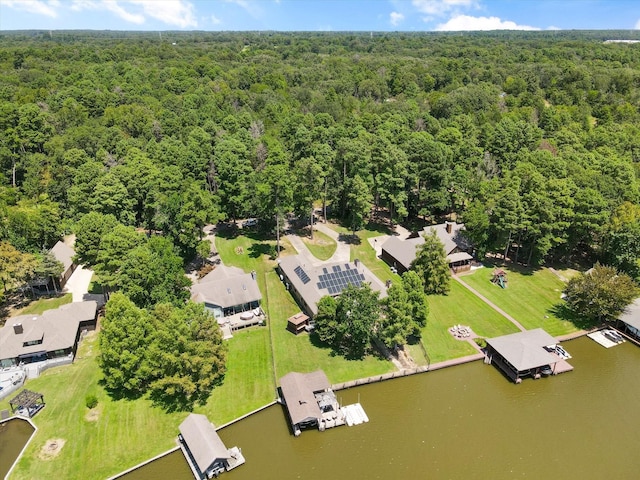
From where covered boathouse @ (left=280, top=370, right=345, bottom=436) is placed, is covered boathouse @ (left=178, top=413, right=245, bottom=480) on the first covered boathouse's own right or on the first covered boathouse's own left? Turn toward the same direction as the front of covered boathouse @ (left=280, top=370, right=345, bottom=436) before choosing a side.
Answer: on the first covered boathouse's own right

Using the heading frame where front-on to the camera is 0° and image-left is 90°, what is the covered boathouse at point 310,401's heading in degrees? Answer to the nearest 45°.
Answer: approximately 0°

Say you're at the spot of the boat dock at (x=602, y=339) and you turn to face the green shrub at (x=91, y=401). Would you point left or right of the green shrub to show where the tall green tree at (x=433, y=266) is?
right

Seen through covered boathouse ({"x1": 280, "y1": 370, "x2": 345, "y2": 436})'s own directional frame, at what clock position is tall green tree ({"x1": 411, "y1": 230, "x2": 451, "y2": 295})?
The tall green tree is roughly at 7 o'clock from the covered boathouse.

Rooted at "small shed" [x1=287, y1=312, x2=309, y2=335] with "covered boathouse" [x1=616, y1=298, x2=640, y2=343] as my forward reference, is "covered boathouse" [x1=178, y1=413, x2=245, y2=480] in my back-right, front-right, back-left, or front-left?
back-right

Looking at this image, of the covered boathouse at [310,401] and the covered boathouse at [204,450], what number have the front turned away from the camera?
0

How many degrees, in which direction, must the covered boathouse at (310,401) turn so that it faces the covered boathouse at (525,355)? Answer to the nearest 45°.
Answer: approximately 90° to its left

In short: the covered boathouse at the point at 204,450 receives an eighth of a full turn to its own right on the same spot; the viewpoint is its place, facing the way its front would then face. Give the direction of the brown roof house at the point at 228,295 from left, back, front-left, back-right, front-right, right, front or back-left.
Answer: back

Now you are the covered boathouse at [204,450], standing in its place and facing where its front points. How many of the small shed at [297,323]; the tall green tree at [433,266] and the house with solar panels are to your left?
3

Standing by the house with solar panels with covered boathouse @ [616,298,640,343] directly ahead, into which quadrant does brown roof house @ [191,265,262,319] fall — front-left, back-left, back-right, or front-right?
back-right

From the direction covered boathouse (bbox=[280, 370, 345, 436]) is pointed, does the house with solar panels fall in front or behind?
behind

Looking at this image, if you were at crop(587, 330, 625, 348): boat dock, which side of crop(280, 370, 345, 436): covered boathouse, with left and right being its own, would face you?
left

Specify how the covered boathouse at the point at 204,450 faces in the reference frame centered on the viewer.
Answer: facing the viewer and to the right of the viewer

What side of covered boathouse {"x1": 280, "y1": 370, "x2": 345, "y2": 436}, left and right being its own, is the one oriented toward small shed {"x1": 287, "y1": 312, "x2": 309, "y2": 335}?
back
